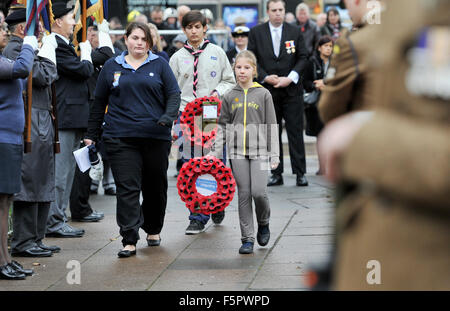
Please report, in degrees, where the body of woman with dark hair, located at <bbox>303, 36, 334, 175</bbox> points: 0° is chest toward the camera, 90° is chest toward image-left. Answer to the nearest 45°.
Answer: approximately 315°

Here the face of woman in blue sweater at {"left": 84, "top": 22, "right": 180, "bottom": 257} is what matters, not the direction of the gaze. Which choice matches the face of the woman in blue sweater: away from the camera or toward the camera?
toward the camera

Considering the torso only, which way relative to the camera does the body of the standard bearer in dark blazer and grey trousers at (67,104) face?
to the viewer's right

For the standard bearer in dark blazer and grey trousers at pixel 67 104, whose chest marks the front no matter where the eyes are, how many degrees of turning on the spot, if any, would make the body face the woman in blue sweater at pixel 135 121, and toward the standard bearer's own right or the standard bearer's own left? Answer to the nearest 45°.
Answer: approximately 45° to the standard bearer's own right

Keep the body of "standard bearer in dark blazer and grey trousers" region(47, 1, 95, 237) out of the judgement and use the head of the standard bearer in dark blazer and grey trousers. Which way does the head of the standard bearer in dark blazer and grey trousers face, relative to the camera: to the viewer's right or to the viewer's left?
to the viewer's right

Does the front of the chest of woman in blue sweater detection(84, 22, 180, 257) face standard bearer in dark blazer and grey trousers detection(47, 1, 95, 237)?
no

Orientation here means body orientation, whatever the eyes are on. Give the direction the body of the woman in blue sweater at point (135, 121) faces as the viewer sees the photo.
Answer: toward the camera

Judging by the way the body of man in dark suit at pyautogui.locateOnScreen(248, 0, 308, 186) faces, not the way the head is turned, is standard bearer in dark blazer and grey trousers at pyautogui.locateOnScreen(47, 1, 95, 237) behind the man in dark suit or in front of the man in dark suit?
in front

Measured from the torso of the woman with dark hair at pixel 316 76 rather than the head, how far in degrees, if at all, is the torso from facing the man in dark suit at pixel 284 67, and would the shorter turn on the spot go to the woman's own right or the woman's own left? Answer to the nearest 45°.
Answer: approximately 90° to the woman's own right

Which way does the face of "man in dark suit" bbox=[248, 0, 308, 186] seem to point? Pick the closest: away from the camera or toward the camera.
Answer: toward the camera

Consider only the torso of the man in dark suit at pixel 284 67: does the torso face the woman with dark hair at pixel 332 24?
no

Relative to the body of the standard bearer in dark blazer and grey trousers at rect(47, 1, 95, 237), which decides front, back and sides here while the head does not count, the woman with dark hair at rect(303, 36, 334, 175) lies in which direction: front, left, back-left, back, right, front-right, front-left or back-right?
front-left

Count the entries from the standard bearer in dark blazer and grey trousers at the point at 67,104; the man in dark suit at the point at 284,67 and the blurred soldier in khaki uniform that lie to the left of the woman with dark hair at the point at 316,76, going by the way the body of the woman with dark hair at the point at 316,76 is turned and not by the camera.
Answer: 0

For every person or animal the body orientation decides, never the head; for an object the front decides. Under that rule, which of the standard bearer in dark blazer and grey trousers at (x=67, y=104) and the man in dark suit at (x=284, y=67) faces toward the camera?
the man in dark suit
